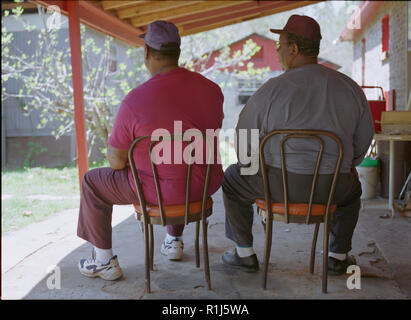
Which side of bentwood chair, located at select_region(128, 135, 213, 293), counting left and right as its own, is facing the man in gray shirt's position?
right

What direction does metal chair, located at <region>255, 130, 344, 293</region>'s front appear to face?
away from the camera

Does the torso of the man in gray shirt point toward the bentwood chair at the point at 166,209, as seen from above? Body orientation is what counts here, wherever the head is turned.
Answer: no

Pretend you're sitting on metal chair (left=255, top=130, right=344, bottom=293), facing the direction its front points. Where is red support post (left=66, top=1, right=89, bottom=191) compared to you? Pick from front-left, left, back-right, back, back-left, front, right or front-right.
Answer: front-left

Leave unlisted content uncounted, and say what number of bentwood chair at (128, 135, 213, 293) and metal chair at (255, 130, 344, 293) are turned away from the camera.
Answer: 2

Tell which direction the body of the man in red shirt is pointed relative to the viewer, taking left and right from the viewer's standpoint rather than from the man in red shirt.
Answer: facing away from the viewer and to the left of the viewer

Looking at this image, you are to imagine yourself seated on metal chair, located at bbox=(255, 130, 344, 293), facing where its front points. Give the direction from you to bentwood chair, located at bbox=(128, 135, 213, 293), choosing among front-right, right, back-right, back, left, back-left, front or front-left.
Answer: left

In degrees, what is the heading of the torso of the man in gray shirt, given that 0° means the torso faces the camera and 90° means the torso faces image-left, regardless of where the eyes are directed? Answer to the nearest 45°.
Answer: approximately 180°

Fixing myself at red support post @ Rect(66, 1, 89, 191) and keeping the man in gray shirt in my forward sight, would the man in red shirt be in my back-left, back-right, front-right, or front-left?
front-right

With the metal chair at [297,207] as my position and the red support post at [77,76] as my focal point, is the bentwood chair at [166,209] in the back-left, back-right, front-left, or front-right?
front-left

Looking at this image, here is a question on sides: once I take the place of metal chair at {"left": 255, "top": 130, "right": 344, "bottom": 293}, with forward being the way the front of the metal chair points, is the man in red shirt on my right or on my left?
on my left

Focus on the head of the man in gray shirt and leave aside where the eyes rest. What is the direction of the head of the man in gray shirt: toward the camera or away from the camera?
away from the camera

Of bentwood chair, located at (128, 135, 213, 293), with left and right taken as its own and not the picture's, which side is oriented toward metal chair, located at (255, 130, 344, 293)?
right

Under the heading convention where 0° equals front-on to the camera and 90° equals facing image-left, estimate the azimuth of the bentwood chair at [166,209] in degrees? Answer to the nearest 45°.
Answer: approximately 180°

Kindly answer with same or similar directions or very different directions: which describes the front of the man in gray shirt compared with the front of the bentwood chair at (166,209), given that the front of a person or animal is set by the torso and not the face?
same or similar directions

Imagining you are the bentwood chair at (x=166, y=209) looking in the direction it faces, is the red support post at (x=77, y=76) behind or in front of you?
in front

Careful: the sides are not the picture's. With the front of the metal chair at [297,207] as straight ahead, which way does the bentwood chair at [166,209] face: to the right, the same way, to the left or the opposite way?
the same way
